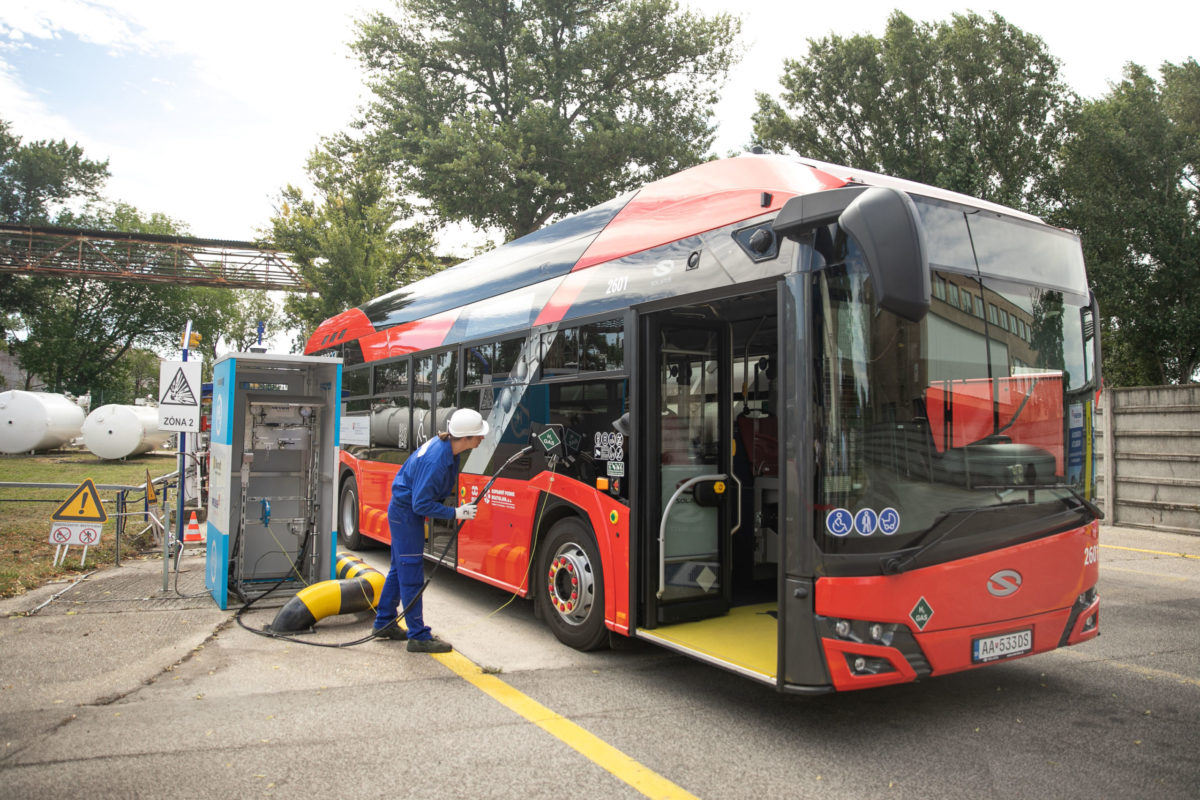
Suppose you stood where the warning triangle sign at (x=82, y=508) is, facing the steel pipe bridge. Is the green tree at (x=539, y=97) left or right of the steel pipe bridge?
right

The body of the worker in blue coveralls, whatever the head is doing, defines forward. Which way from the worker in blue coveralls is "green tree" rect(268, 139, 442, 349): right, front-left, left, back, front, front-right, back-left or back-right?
left

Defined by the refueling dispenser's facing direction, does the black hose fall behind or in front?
in front

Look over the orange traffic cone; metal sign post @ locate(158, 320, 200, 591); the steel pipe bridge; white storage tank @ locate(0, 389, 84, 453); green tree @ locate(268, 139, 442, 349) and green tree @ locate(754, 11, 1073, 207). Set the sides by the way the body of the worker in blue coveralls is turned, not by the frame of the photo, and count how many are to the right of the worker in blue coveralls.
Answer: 0

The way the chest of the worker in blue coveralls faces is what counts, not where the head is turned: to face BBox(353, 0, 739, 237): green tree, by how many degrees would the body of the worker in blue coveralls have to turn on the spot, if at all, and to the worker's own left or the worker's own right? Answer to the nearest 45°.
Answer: approximately 90° to the worker's own left

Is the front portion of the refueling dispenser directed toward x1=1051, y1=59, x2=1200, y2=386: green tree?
no

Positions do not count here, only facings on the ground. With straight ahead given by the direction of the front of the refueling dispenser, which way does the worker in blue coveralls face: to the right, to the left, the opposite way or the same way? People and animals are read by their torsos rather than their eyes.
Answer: to the left

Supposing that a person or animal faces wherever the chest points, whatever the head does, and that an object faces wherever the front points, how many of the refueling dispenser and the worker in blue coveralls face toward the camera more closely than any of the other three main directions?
1

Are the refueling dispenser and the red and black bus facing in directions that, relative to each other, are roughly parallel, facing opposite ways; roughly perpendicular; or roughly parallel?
roughly parallel

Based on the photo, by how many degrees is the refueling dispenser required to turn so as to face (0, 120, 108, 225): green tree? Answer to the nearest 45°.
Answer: approximately 180°

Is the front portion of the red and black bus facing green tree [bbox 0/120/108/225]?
no

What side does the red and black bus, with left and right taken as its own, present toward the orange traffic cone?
back

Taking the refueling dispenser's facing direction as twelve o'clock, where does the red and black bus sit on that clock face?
The red and black bus is roughly at 11 o'clock from the refueling dispenser.

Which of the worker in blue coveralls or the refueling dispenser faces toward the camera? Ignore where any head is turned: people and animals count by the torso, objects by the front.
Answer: the refueling dispenser

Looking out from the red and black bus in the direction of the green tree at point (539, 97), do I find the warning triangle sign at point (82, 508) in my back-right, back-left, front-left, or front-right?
front-left

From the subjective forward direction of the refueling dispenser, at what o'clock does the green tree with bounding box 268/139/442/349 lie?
The green tree is roughly at 6 o'clock from the refueling dispenser.

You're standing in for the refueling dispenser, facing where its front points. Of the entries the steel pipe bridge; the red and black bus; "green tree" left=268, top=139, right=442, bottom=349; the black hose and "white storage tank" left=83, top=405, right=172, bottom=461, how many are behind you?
3

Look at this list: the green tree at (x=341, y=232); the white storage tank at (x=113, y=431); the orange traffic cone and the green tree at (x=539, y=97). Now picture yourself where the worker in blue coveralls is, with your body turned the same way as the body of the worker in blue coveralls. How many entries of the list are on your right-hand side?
0

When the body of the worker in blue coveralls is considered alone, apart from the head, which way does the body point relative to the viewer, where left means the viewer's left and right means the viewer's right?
facing to the right of the viewer

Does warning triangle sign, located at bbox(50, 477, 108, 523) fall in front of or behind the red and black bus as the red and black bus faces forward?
behind

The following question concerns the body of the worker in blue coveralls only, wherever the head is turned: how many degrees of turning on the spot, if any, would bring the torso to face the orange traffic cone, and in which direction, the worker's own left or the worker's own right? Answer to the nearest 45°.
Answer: approximately 135° to the worker's own left

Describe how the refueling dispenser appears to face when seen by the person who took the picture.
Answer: facing the viewer
